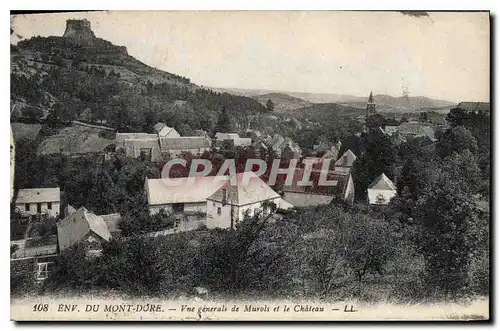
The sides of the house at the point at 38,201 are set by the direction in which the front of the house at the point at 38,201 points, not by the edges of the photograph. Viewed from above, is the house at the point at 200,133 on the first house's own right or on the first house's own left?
on the first house's own left

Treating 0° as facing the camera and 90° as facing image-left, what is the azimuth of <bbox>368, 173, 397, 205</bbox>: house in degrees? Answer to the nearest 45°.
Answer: approximately 0°

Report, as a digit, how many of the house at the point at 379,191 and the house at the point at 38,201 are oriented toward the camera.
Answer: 2

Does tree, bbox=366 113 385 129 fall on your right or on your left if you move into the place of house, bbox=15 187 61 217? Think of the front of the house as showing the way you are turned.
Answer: on your left

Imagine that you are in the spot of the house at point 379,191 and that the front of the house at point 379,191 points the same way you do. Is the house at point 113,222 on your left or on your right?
on your right
